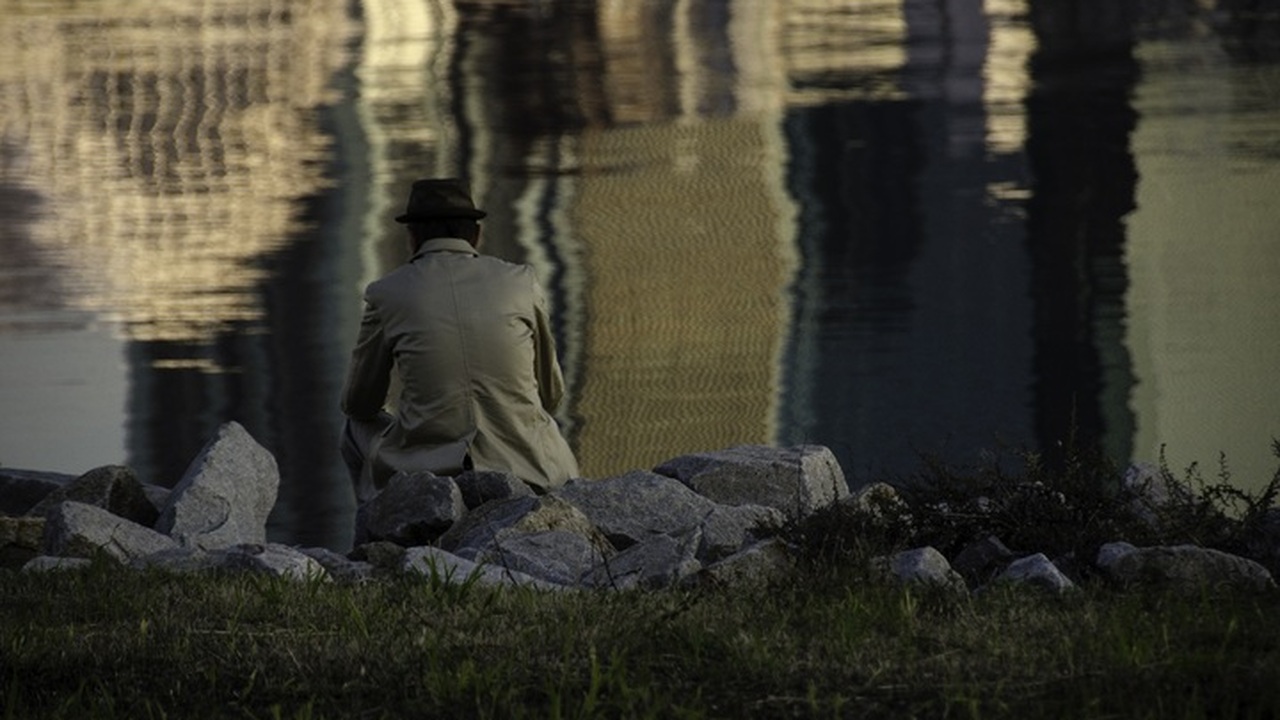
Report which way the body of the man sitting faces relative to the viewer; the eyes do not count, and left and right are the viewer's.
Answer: facing away from the viewer

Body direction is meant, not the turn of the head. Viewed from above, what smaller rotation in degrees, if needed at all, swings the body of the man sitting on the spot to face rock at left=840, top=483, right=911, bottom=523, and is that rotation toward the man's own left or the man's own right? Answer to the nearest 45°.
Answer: approximately 135° to the man's own right

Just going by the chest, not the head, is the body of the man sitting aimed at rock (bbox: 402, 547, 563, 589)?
no

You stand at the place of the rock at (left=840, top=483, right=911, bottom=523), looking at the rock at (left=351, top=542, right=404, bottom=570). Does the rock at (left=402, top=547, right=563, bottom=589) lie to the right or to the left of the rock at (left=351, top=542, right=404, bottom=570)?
left

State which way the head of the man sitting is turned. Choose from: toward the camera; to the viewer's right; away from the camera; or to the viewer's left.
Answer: away from the camera

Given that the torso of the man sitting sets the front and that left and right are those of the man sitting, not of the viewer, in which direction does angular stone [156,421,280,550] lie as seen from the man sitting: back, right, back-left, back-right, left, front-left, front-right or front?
left

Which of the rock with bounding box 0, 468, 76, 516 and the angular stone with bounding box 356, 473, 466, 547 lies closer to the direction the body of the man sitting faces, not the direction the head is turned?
the rock

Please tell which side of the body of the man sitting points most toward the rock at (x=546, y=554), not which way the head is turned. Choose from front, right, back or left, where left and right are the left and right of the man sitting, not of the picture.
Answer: back

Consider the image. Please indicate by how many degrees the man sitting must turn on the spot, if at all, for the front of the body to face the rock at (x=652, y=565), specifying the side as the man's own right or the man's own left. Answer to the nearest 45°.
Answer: approximately 180°

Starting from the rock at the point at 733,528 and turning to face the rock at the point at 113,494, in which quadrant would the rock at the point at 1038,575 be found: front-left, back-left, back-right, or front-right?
back-left

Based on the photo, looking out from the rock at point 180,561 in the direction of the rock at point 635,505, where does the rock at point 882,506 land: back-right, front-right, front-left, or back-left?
front-right

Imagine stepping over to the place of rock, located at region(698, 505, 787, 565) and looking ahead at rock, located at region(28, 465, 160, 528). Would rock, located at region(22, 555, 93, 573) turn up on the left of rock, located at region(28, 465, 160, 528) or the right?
left
